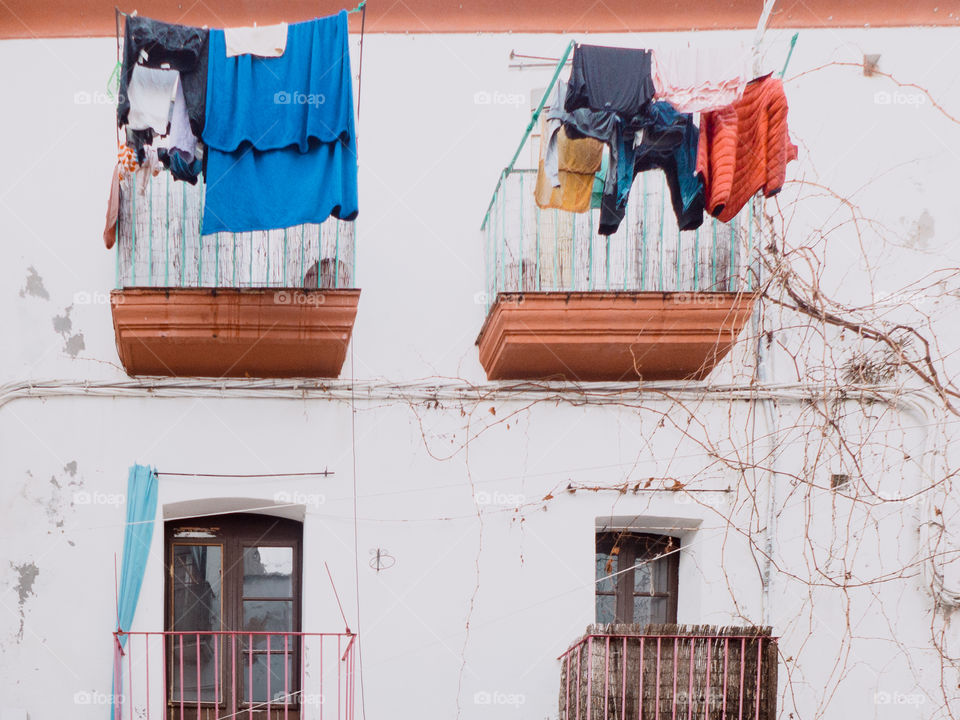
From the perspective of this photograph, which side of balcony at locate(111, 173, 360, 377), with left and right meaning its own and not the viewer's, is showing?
front

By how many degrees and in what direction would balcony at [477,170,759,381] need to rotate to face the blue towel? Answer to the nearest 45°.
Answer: approximately 45° to its right

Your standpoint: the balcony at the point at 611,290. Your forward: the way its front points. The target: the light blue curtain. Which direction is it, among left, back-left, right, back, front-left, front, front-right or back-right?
right

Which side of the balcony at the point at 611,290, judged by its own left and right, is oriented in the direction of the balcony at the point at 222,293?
right

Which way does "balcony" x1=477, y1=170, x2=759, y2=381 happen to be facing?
toward the camera

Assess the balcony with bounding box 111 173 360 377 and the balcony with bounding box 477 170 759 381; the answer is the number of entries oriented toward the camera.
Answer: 2

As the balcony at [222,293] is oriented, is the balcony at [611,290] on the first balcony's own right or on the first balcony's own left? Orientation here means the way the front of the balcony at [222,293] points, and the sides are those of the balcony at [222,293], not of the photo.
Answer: on the first balcony's own left

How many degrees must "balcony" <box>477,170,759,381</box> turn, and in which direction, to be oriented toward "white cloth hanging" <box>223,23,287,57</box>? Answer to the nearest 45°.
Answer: approximately 45° to its right
